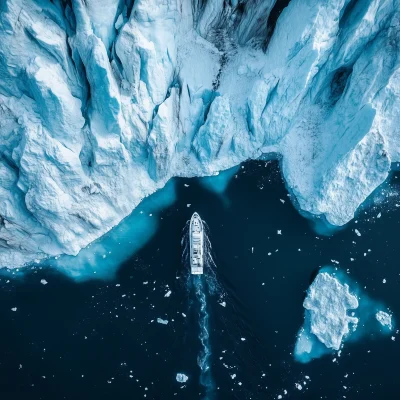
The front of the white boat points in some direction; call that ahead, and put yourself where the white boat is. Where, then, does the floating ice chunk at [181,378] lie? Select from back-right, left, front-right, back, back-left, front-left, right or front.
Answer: back-right

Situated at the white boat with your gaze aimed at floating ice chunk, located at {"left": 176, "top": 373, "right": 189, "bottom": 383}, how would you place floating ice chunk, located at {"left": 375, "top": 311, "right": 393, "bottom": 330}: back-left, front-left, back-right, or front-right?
front-left

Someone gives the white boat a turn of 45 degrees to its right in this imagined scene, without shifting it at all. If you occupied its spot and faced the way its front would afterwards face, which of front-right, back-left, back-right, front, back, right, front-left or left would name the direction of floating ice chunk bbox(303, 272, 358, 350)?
front-right

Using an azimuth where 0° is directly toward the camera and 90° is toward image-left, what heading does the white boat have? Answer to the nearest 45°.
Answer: approximately 180°

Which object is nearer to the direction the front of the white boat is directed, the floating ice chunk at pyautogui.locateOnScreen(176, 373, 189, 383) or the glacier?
the glacier

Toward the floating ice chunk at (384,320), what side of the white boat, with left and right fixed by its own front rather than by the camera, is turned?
right
